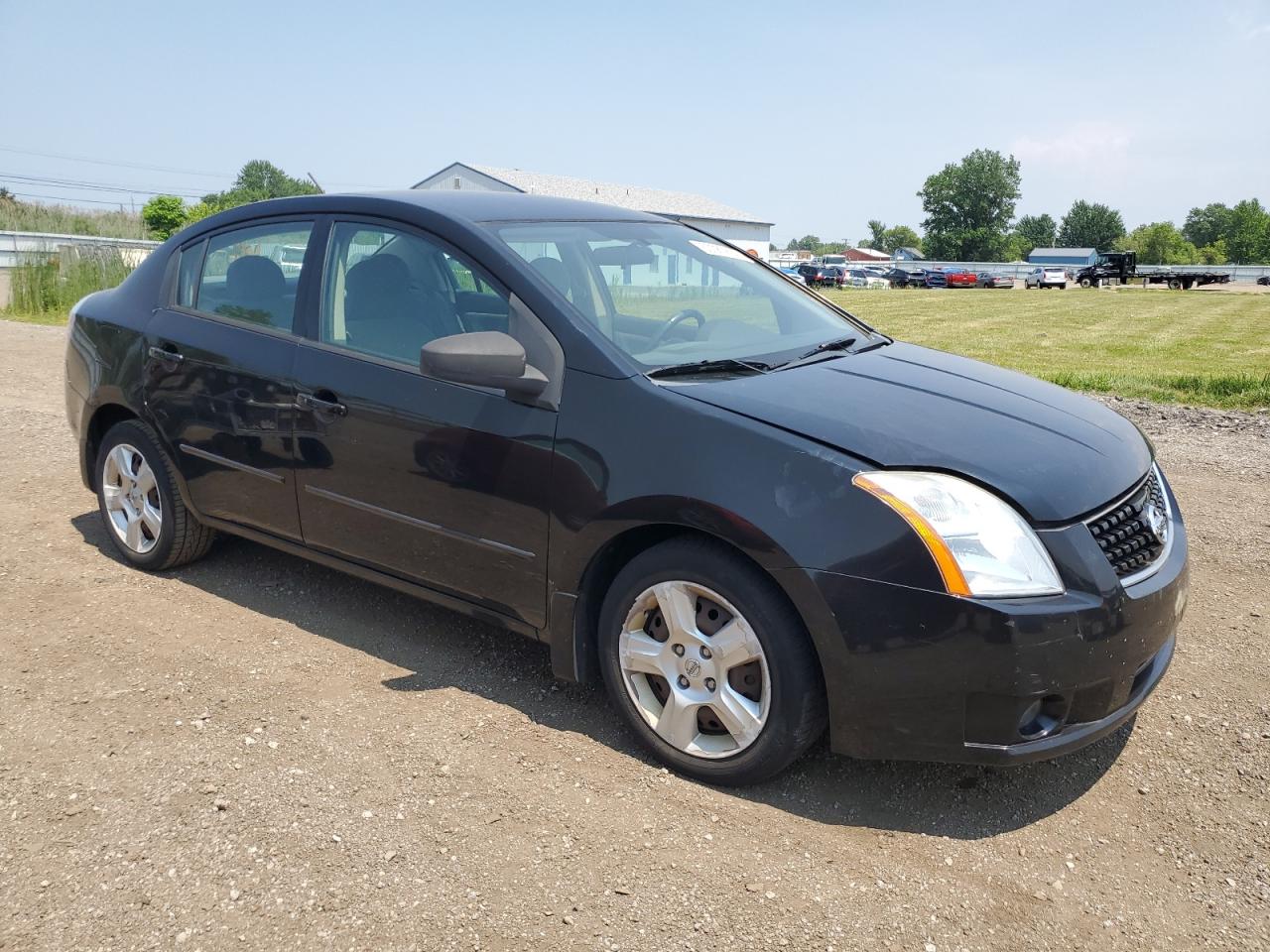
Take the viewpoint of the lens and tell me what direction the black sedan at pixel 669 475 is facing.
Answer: facing the viewer and to the right of the viewer

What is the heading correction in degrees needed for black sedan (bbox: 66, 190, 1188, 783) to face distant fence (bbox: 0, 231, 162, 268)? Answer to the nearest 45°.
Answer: approximately 180°
